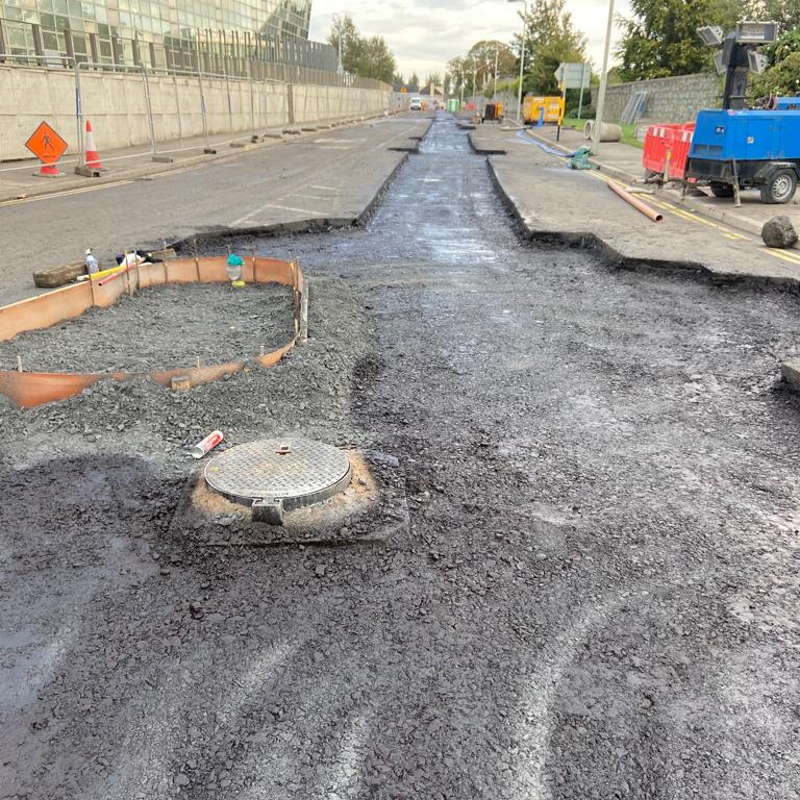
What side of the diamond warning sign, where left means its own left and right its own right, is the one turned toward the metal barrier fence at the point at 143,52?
back

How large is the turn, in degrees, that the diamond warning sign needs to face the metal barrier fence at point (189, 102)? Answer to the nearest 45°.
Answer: approximately 180°

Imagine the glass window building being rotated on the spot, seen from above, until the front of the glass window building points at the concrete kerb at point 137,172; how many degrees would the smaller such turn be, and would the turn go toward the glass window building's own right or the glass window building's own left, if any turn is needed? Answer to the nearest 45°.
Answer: approximately 45° to the glass window building's own right

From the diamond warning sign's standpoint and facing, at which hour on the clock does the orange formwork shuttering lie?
The orange formwork shuttering is roughly at 12 o'clock from the diamond warning sign.

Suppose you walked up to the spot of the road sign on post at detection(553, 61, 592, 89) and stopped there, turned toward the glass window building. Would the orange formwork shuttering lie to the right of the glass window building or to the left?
left

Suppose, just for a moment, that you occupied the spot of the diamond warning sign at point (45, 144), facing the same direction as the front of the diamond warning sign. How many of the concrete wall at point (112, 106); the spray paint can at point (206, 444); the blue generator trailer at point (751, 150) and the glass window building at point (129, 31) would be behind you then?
2

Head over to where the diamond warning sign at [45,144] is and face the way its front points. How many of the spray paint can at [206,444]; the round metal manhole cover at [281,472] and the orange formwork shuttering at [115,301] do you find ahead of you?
3

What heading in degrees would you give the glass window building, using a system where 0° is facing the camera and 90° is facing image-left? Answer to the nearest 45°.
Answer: approximately 315°
